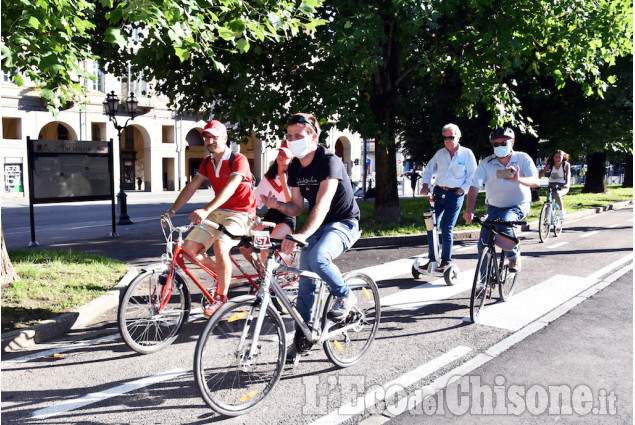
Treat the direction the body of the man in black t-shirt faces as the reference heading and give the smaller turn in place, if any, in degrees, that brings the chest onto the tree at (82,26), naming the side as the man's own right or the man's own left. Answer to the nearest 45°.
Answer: approximately 90° to the man's own right

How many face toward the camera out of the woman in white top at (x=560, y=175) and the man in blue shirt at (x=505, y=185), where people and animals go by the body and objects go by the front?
2

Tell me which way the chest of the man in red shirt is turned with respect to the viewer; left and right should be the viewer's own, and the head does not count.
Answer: facing the viewer and to the left of the viewer

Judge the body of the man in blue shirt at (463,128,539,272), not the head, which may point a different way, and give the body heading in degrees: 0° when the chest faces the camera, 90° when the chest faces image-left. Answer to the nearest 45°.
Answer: approximately 0°

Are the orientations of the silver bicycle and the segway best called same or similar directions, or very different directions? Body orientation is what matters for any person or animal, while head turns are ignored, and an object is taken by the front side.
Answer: same or similar directions

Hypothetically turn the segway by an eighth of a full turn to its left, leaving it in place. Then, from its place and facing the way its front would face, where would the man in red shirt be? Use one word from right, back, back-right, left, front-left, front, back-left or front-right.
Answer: front-right

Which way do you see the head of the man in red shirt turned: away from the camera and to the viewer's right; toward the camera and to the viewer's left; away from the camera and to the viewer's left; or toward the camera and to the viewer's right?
toward the camera and to the viewer's left

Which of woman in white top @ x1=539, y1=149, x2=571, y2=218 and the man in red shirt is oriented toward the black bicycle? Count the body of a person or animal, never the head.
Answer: the woman in white top

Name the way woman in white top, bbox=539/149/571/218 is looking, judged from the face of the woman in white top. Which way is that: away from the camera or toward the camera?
toward the camera

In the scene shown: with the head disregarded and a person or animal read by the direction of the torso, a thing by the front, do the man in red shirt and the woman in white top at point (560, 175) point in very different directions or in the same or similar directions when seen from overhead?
same or similar directions

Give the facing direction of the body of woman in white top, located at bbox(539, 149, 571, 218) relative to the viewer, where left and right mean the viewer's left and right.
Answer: facing the viewer

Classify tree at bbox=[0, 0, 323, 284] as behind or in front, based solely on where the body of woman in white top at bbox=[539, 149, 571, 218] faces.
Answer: in front
